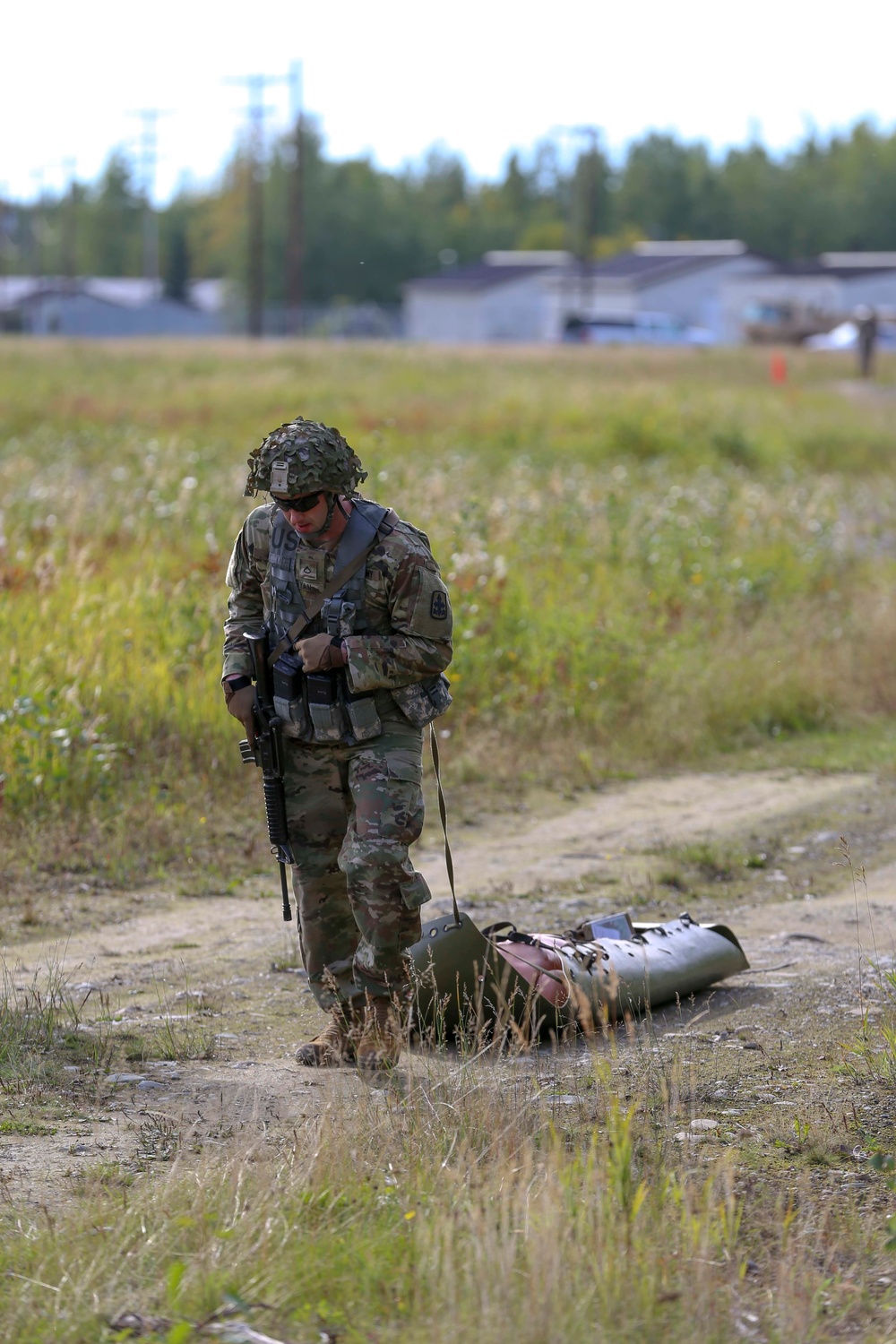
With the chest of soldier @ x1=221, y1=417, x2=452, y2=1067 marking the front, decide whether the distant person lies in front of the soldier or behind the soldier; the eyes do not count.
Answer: behind

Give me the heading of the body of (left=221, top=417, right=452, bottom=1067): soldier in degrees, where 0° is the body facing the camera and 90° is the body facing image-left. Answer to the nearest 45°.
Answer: approximately 45°
